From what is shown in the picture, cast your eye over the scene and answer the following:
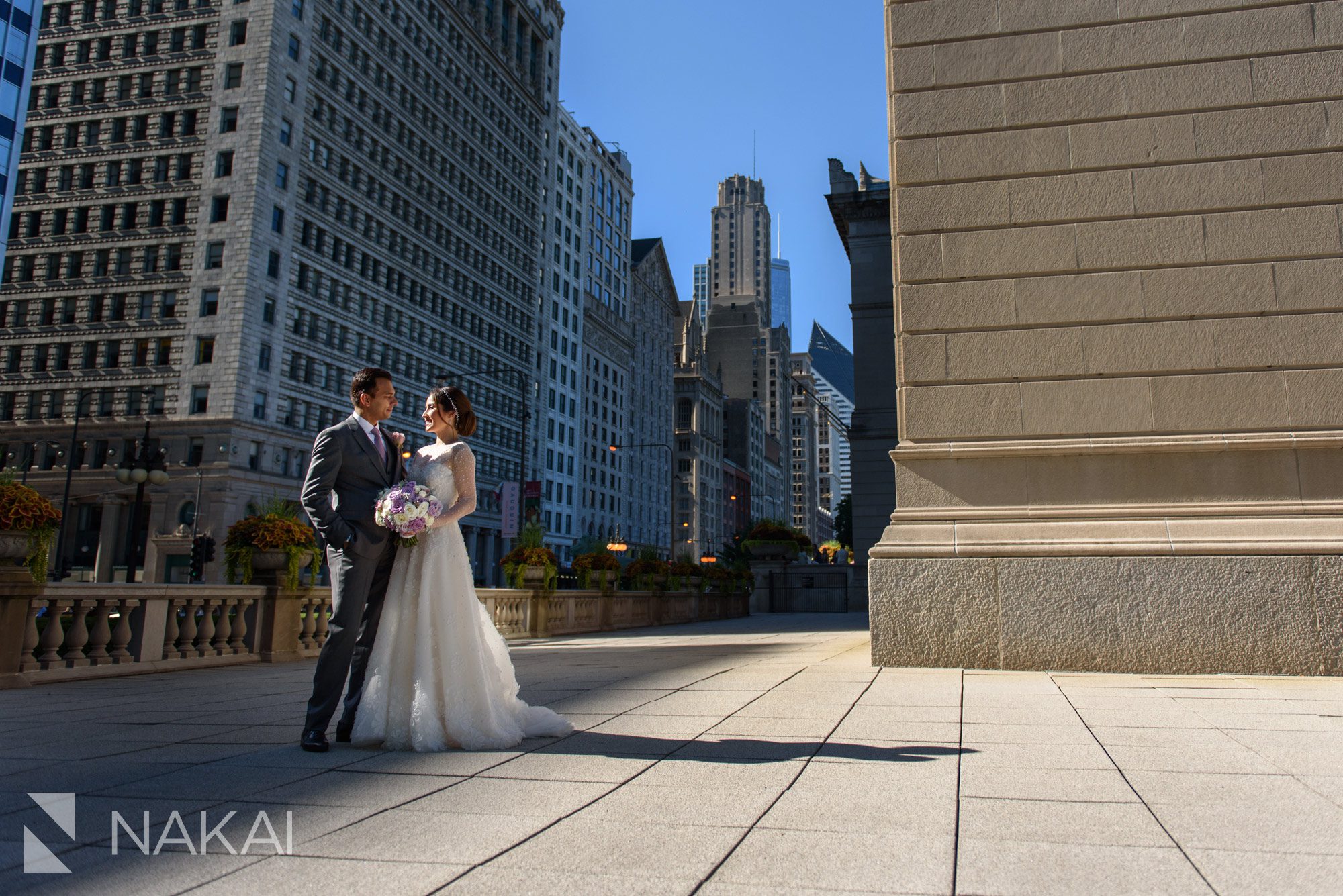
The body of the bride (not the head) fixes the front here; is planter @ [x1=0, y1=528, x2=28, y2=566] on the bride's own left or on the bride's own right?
on the bride's own right

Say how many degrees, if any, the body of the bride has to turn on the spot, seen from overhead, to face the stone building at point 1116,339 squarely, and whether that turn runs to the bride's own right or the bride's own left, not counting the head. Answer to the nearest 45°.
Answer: approximately 135° to the bride's own left

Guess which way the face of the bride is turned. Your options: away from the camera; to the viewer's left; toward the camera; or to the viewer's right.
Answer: to the viewer's left

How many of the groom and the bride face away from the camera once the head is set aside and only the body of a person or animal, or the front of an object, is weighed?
0

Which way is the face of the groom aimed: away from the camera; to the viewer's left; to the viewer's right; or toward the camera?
to the viewer's right

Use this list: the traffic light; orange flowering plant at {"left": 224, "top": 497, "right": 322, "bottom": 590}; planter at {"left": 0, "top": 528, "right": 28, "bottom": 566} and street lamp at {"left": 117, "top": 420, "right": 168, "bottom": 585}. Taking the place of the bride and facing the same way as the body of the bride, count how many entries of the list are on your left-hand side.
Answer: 0

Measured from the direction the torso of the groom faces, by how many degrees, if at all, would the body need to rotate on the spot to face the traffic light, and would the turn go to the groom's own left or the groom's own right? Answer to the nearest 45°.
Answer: approximately 135° to the groom's own left

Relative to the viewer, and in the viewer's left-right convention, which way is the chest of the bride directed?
facing the viewer and to the left of the viewer

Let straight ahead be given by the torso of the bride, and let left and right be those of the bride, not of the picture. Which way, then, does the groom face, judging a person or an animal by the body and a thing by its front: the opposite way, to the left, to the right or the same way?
to the left

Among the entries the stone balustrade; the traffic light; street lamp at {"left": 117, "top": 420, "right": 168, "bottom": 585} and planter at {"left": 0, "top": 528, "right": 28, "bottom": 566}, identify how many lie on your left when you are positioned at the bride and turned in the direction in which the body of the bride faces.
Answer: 0
